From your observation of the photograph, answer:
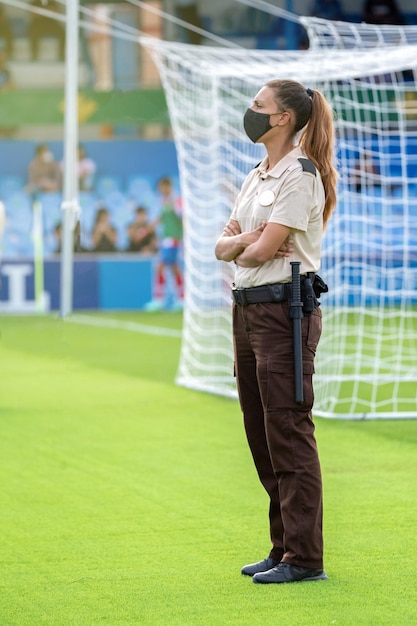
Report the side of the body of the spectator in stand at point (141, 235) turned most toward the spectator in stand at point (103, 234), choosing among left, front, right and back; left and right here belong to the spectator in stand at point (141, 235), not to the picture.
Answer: right

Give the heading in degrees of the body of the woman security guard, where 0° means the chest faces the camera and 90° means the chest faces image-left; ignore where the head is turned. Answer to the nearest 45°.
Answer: approximately 90°

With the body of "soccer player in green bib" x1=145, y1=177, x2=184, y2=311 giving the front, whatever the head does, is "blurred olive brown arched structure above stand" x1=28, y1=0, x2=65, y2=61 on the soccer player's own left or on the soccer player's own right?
on the soccer player's own right

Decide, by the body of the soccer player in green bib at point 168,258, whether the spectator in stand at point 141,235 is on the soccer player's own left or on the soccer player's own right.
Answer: on the soccer player's own right

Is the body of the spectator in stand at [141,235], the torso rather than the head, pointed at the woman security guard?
yes

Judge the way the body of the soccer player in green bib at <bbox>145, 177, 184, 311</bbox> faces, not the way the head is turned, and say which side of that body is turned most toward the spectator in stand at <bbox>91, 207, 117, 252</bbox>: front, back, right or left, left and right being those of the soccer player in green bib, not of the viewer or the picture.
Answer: right

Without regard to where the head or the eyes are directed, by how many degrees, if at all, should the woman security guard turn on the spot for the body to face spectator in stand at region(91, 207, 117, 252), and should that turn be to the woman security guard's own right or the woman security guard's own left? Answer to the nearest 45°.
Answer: approximately 90° to the woman security guard's own right

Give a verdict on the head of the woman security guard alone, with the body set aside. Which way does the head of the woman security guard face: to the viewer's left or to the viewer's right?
to the viewer's left
